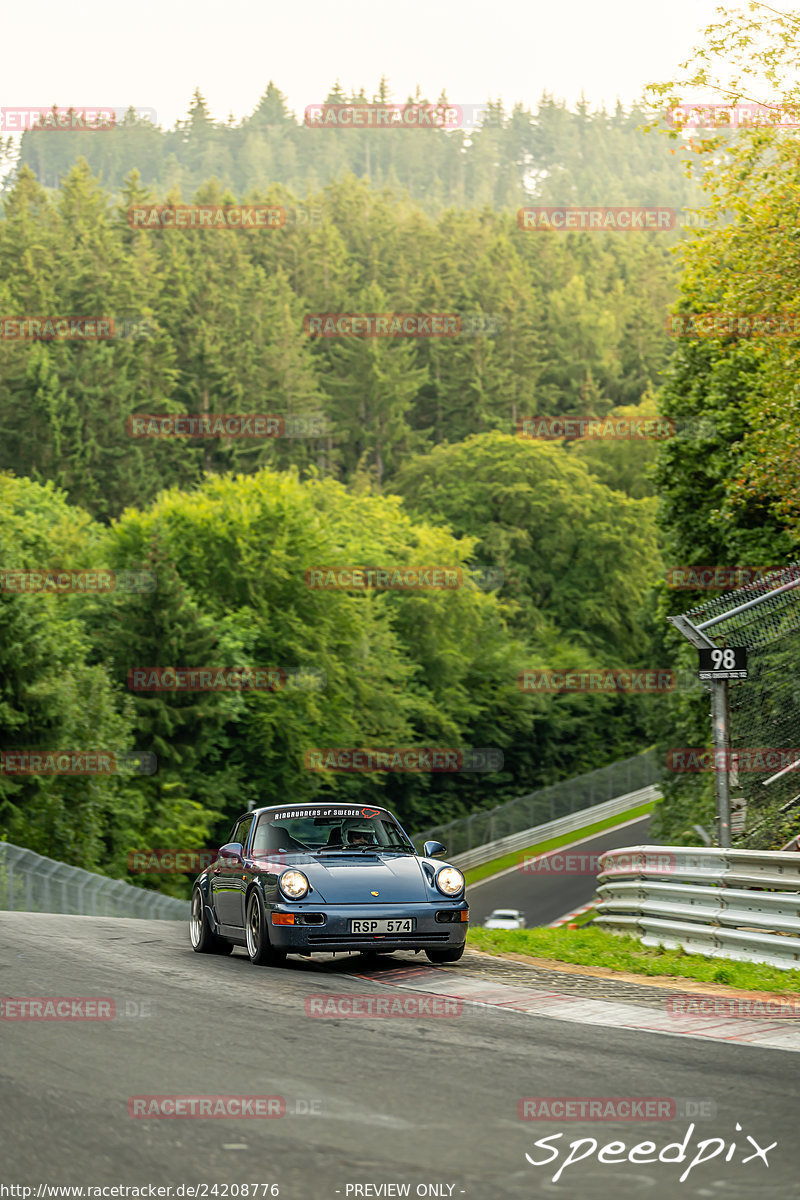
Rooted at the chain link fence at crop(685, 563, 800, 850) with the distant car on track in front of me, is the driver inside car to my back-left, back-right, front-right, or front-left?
back-left

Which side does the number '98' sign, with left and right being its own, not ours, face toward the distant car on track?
back

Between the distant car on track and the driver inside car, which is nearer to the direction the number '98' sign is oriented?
the driver inside car

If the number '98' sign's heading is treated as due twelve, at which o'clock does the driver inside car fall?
The driver inside car is roughly at 2 o'clock from the number '98' sign.

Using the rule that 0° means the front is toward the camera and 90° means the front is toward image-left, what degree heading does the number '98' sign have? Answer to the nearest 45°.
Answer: approximately 0°
